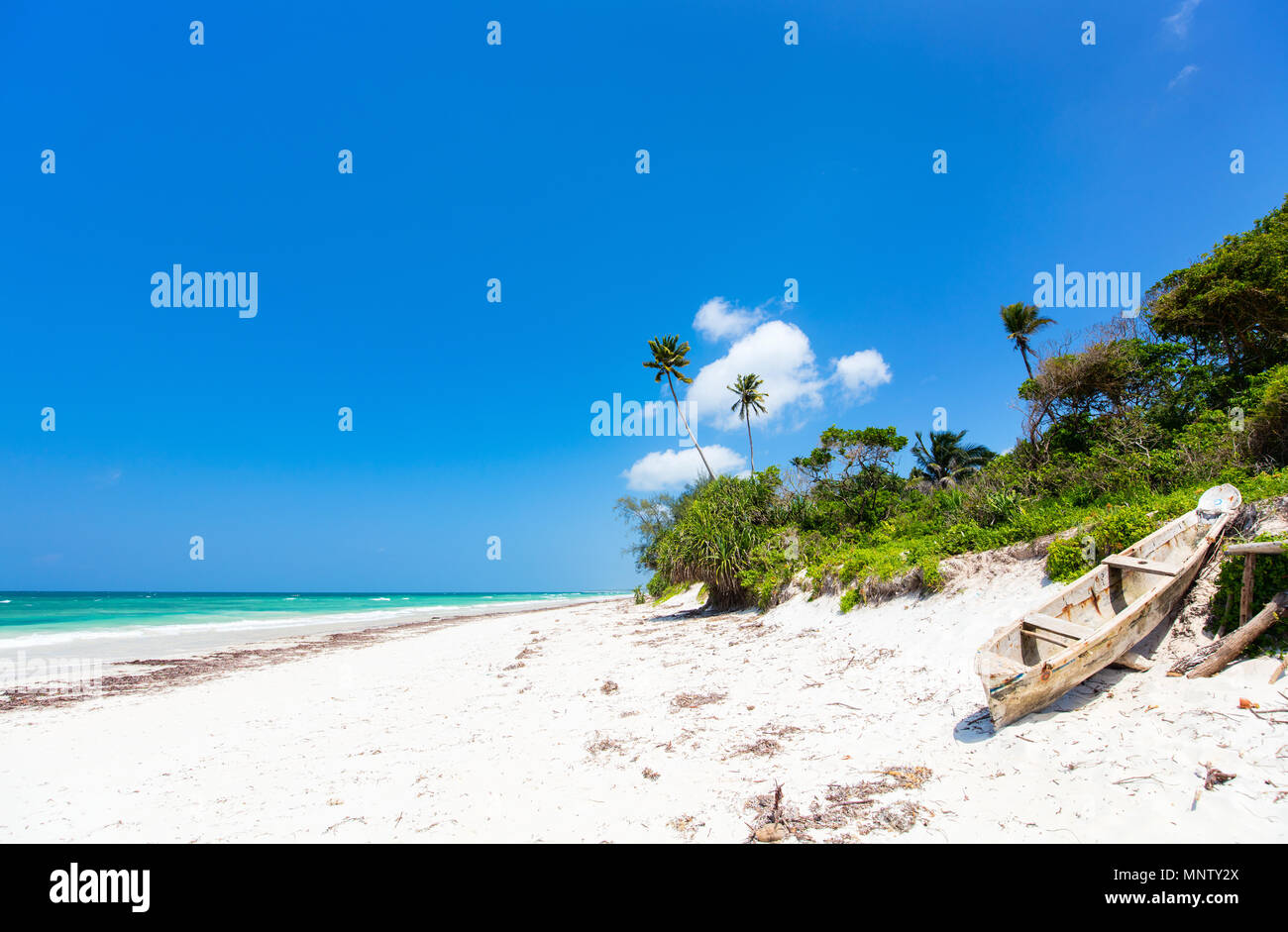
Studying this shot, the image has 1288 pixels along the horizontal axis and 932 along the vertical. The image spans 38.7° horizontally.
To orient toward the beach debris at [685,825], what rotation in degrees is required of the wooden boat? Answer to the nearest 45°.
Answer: approximately 180°

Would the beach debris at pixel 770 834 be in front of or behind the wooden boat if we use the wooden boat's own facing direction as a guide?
behind

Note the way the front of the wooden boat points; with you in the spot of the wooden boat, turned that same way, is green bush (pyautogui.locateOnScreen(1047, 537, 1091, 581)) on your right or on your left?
on your left

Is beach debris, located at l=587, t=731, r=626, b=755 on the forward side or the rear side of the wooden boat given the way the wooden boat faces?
on the rear side

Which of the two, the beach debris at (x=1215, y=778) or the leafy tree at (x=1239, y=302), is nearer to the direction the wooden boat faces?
the leafy tree

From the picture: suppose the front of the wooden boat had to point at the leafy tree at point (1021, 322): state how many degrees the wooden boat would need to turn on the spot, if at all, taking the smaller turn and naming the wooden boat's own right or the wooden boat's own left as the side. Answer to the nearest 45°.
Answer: approximately 45° to the wooden boat's own left

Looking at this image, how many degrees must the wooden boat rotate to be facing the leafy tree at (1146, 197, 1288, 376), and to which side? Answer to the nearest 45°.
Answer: approximately 45° to its left

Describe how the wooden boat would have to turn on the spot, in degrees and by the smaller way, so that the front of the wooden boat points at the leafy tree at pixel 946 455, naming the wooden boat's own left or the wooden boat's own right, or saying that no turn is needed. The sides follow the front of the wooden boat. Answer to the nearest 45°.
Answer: approximately 45° to the wooden boat's own left

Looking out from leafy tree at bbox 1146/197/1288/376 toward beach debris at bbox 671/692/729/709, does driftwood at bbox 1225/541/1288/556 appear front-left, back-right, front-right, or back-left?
front-left

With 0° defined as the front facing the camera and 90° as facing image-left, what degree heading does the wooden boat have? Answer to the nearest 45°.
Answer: approximately 225°
